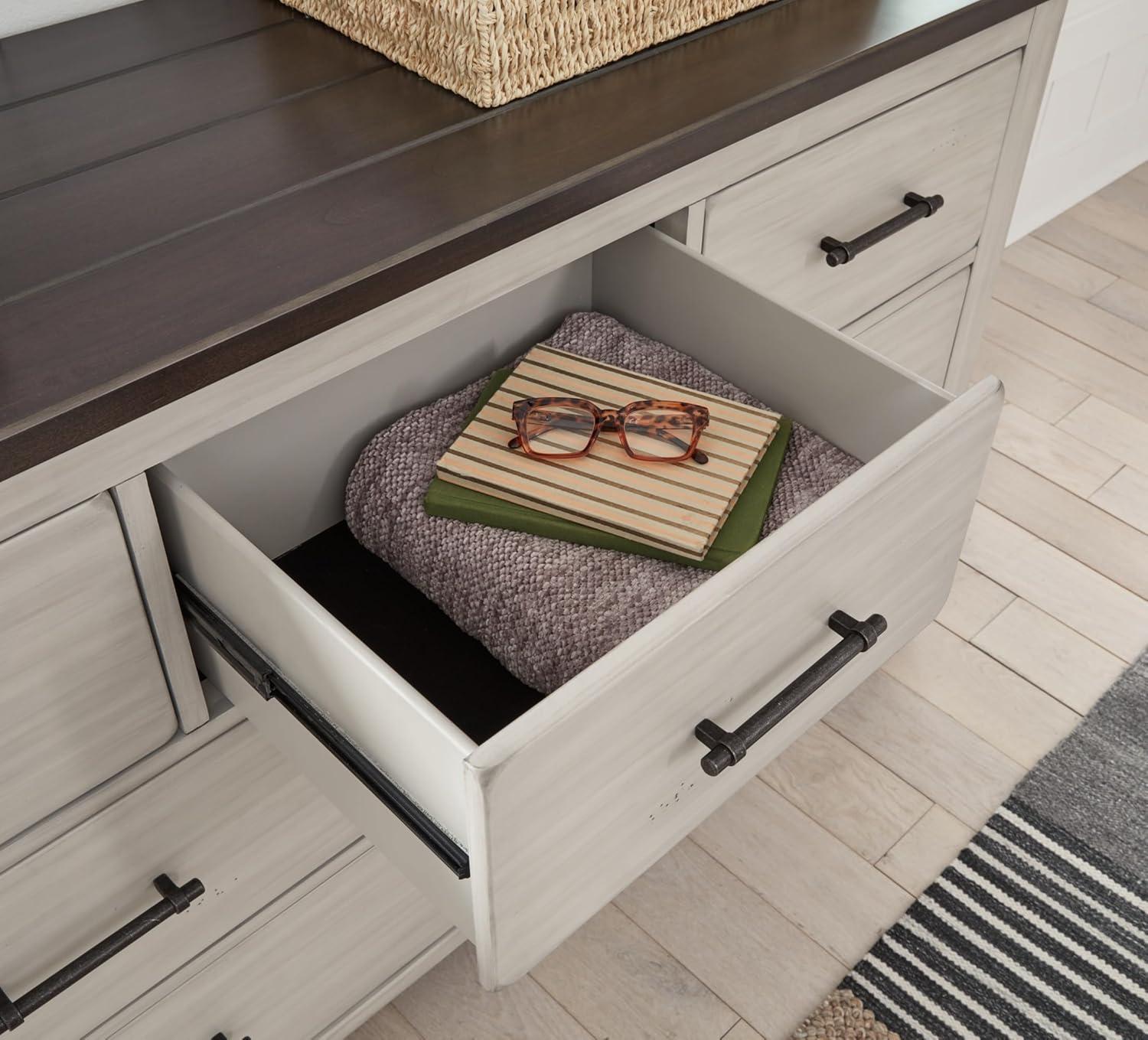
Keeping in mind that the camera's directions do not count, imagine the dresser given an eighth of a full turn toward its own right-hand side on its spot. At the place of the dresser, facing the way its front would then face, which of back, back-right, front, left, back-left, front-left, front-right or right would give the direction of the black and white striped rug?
left

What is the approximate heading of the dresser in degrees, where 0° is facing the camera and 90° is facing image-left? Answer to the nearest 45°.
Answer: approximately 315°
